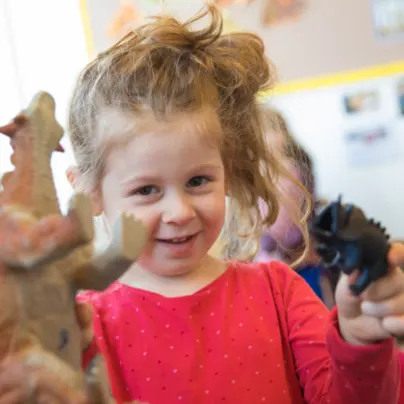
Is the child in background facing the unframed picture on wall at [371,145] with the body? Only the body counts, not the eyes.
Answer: no

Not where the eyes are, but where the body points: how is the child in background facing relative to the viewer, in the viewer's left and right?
facing the viewer and to the left of the viewer

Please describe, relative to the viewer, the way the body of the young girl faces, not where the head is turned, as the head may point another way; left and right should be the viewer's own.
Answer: facing the viewer

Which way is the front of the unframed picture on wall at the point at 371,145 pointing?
toward the camera

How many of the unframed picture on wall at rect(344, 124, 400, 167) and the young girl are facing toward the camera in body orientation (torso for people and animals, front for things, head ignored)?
2

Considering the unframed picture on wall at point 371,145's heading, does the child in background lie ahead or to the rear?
ahead

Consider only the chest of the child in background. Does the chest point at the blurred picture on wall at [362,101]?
no

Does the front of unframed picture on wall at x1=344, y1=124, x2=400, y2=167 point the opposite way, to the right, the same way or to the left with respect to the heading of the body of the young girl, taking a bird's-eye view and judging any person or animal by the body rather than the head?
the same way

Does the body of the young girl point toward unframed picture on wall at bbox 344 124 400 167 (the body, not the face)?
no
